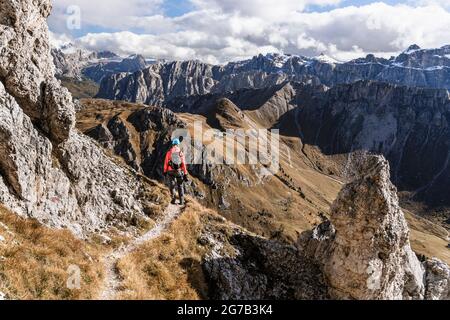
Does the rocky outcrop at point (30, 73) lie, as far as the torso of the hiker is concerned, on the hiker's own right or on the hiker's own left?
on the hiker's own left

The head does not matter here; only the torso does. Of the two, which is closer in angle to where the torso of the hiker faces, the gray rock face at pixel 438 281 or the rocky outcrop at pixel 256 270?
the gray rock face

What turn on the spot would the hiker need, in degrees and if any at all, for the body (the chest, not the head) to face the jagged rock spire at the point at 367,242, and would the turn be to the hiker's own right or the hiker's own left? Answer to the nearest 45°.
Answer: approximately 135° to the hiker's own right

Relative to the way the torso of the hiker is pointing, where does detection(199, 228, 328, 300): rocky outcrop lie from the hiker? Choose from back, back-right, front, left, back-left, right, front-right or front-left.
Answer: back-right

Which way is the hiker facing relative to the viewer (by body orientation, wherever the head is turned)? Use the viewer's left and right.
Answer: facing away from the viewer

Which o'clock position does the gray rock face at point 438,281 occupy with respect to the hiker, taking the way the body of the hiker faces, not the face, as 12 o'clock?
The gray rock face is roughly at 3 o'clock from the hiker.

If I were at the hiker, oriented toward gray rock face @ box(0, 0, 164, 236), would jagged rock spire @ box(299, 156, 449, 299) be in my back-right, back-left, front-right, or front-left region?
back-left
